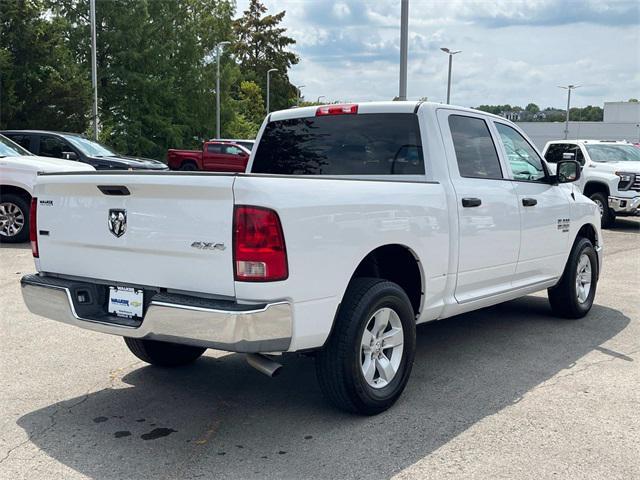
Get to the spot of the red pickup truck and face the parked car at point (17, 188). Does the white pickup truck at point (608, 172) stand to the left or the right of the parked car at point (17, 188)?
left

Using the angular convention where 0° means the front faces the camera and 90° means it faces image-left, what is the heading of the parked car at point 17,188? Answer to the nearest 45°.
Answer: approximately 315°

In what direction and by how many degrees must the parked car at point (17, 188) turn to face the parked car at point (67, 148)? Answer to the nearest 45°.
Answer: approximately 135° to its left

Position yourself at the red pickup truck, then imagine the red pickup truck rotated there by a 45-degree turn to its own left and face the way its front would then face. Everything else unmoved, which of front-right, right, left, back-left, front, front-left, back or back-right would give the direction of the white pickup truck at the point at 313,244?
back-right

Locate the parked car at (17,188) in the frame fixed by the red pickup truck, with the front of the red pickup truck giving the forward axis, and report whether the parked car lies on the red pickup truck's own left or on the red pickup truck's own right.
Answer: on the red pickup truck's own right

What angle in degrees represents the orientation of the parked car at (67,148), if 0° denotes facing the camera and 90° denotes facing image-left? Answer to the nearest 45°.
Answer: approximately 315°

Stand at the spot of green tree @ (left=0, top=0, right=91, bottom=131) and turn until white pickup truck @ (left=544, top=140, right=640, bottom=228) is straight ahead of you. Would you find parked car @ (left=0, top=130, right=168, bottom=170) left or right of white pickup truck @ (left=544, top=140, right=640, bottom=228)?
right

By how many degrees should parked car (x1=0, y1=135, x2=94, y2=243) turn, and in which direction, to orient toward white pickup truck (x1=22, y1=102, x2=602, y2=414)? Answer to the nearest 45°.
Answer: approximately 45° to its right

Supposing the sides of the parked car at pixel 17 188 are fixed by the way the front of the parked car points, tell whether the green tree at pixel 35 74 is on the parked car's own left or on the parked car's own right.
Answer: on the parked car's own left

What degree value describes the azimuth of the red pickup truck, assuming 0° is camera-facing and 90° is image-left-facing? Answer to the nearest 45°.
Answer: approximately 270°

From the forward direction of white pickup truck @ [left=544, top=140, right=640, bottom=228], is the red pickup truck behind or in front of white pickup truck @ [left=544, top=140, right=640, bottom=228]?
behind

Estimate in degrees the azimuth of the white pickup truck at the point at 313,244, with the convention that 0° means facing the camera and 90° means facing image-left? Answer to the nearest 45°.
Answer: approximately 225°

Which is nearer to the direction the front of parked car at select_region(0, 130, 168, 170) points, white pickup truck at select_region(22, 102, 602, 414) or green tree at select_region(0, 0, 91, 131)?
the white pickup truck
